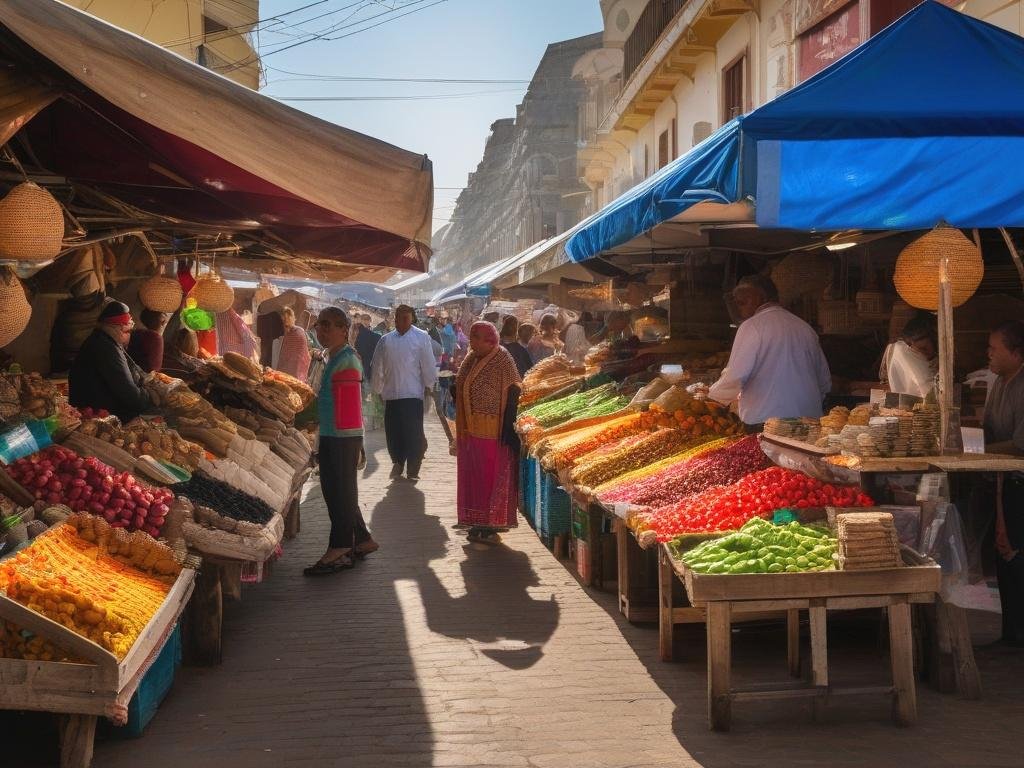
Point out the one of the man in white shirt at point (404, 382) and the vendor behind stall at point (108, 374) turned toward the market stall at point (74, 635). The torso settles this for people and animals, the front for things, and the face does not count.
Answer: the man in white shirt

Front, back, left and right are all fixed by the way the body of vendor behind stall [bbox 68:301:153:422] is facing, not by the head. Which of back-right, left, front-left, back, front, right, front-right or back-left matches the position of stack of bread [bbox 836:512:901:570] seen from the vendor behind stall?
front-right

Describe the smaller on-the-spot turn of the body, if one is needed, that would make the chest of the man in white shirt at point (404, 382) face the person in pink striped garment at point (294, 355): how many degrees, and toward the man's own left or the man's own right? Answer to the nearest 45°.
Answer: approximately 135° to the man's own right

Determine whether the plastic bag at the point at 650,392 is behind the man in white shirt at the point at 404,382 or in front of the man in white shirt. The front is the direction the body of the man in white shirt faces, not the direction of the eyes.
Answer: in front

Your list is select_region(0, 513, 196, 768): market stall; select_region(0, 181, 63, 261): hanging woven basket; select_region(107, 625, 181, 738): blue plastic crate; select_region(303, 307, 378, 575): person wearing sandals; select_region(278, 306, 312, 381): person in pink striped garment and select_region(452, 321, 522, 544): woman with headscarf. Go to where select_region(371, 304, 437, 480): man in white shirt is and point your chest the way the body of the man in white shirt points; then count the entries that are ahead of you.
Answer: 5

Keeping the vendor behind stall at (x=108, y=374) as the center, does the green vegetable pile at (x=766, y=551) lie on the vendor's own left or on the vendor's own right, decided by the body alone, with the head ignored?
on the vendor's own right

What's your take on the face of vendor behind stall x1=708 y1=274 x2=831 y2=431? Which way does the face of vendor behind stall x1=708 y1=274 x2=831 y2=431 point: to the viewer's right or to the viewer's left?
to the viewer's left

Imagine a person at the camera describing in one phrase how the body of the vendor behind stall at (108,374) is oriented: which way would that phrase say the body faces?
to the viewer's right

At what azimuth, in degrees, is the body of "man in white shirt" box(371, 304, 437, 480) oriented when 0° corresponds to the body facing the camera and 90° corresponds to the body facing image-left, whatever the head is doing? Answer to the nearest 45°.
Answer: approximately 0°

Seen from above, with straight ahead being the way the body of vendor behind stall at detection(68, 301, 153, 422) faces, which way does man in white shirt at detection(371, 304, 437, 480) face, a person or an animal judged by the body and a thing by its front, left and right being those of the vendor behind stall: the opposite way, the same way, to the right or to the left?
to the right

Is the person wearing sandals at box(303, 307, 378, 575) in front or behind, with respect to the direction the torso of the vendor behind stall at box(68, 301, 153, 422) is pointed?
in front

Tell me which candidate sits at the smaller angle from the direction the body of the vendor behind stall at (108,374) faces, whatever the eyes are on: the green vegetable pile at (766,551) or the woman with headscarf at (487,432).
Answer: the woman with headscarf

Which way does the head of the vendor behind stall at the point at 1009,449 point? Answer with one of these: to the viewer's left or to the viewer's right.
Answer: to the viewer's left
